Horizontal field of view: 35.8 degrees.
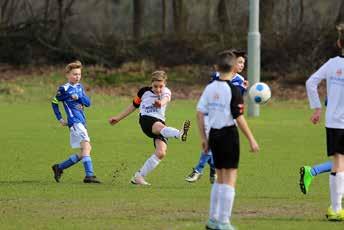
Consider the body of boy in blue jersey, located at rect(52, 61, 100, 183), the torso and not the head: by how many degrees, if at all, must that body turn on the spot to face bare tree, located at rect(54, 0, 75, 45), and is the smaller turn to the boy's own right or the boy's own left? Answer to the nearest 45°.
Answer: approximately 135° to the boy's own left

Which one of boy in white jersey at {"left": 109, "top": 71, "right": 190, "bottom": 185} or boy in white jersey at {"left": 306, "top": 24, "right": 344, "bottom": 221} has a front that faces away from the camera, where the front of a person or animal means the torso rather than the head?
boy in white jersey at {"left": 306, "top": 24, "right": 344, "bottom": 221}

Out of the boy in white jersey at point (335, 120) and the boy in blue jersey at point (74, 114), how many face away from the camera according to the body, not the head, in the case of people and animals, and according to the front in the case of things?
1

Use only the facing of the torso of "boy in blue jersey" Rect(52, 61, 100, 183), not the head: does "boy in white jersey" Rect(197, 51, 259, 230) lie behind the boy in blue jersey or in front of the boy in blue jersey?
in front

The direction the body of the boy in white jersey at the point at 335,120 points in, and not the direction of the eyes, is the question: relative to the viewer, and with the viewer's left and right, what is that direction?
facing away from the viewer

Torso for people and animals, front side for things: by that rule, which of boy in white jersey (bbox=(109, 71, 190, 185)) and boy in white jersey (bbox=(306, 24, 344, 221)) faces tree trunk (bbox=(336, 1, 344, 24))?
boy in white jersey (bbox=(306, 24, 344, 221))

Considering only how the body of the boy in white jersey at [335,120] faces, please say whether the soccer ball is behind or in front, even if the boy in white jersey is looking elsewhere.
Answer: in front

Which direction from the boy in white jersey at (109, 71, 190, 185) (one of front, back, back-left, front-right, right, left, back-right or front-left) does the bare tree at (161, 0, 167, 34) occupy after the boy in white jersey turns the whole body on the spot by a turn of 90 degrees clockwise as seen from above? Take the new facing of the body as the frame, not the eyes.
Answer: back-right

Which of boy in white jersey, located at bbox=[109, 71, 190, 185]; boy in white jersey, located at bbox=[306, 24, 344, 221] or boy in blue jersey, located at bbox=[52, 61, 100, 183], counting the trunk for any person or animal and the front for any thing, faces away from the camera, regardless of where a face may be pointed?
boy in white jersey, located at bbox=[306, 24, 344, 221]

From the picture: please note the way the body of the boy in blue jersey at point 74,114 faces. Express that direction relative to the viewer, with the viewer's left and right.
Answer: facing the viewer and to the right of the viewer
